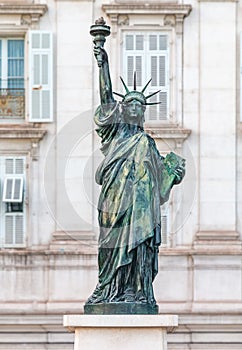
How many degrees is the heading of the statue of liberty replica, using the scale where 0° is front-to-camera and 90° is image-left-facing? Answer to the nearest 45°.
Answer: approximately 0°
